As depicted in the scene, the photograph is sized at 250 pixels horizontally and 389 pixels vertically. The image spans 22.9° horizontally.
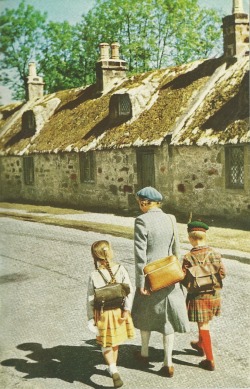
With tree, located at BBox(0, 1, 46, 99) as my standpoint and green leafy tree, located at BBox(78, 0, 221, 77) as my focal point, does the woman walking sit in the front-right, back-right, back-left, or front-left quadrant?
front-right

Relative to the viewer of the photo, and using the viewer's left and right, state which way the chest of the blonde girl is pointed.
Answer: facing away from the viewer

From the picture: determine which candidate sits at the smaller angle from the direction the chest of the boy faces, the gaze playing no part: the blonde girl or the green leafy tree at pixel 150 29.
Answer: the green leafy tree

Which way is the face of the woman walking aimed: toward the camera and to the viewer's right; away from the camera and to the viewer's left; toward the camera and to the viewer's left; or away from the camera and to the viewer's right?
away from the camera and to the viewer's left

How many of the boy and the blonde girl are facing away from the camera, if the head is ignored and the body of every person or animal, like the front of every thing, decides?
2

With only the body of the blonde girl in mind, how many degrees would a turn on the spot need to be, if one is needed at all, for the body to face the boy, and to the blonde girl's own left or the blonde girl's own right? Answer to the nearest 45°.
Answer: approximately 90° to the blonde girl's own right

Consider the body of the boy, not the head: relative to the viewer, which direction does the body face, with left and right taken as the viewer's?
facing away from the viewer

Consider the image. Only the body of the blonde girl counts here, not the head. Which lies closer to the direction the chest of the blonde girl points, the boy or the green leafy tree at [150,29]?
the green leafy tree
